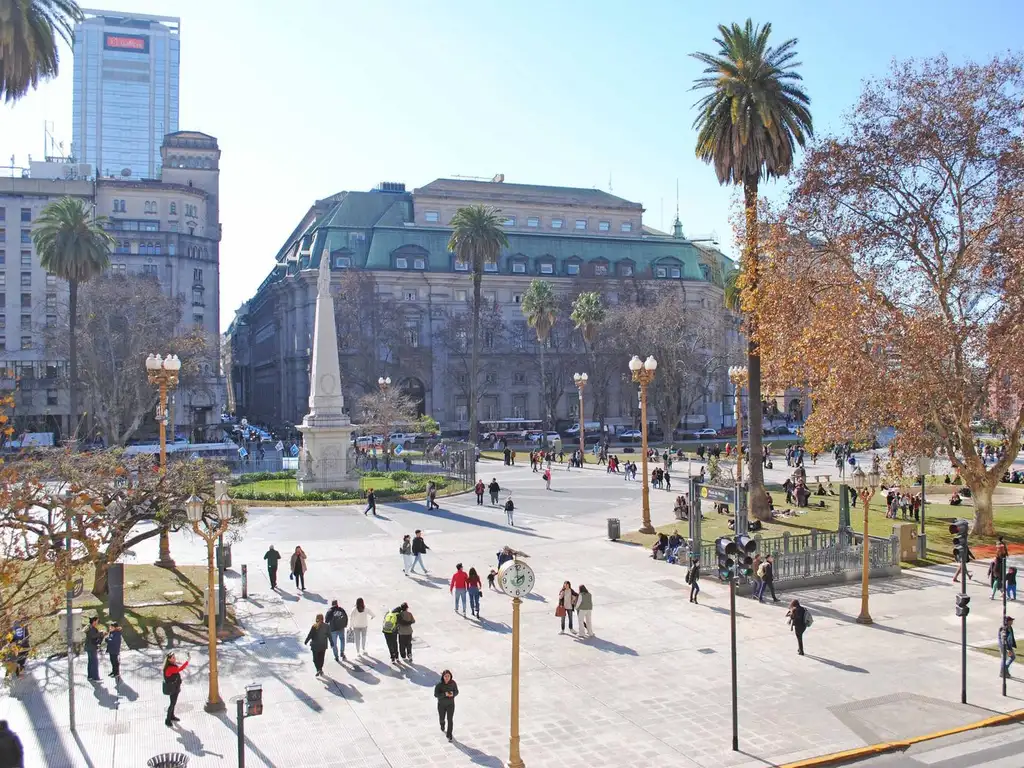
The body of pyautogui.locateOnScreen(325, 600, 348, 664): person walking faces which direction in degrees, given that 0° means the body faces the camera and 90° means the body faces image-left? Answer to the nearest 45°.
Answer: approximately 180°

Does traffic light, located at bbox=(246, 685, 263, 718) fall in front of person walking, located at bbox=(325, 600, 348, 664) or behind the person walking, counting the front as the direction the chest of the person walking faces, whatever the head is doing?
behind

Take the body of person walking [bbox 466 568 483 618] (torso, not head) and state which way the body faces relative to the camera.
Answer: away from the camera

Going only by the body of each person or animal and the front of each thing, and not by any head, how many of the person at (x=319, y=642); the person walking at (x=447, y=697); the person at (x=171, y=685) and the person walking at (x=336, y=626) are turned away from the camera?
2

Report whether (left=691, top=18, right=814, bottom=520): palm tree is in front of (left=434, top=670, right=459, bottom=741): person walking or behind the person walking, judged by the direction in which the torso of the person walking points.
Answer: behind

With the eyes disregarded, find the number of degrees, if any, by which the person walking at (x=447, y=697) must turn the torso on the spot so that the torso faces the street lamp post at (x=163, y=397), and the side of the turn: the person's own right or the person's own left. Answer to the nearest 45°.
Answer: approximately 135° to the person's own right

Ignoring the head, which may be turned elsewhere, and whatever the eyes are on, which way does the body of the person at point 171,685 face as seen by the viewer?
to the viewer's right

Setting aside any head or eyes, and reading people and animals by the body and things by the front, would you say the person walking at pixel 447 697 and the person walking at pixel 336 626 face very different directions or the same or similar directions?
very different directions

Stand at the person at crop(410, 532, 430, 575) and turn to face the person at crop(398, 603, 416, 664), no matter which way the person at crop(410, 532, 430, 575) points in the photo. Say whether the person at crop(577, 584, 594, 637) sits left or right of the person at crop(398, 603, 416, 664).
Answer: left

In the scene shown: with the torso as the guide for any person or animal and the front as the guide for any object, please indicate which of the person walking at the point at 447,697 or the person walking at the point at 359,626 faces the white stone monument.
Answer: the person walking at the point at 359,626

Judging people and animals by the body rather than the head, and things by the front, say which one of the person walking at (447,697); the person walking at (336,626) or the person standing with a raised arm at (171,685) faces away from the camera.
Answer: the person walking at (336,626)

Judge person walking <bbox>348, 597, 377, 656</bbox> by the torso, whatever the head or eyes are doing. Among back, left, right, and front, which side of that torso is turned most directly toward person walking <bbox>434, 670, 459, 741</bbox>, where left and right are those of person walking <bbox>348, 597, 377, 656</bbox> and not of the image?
back

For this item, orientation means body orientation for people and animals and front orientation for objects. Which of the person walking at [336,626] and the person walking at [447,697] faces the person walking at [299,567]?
the person walking at [336,626]

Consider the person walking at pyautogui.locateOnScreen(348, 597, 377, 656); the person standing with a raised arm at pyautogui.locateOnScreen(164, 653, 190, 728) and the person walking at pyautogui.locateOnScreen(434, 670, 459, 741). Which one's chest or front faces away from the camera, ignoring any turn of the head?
the person walking at pyautogui.locateOnScreen(348, 597, 377, 656)
